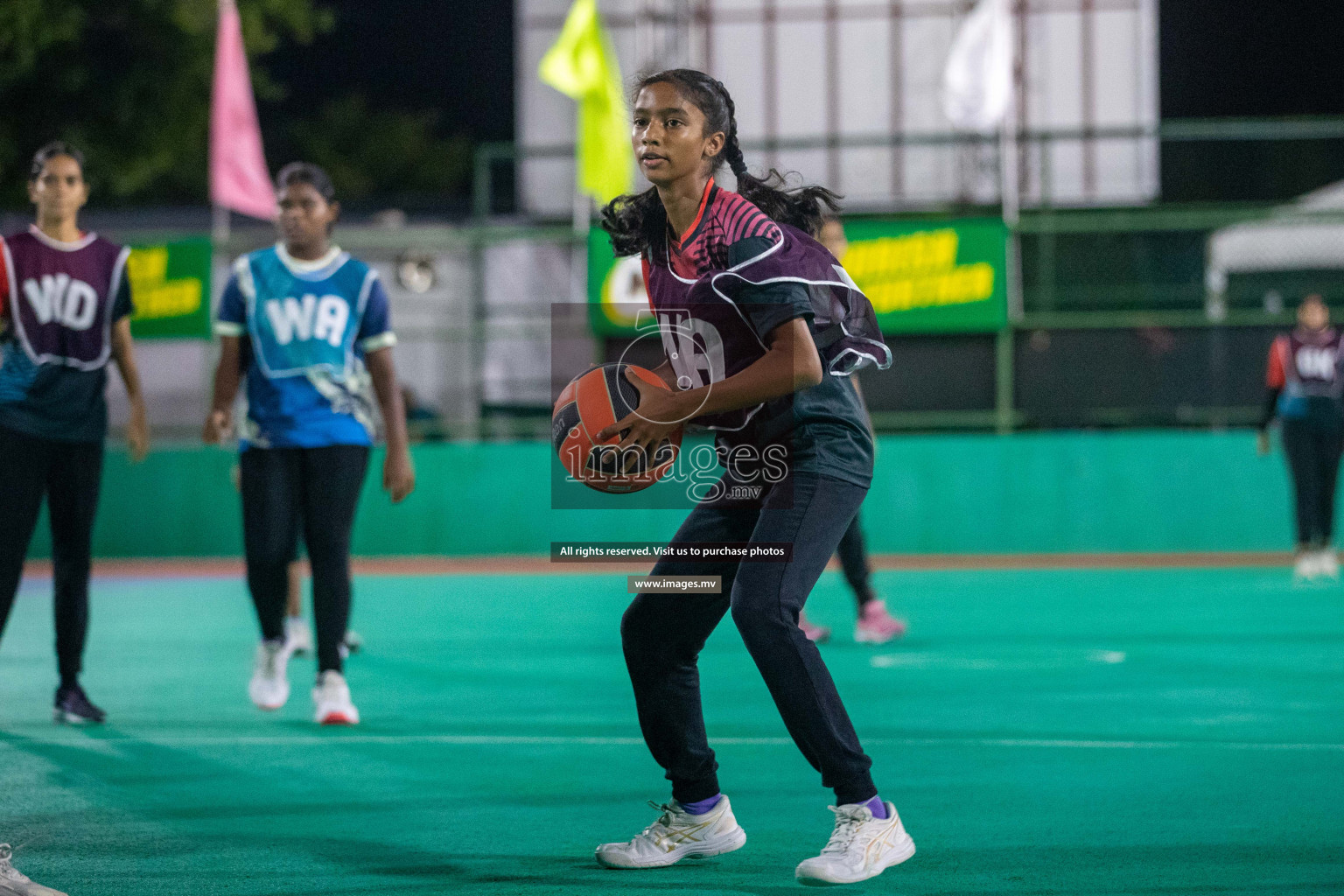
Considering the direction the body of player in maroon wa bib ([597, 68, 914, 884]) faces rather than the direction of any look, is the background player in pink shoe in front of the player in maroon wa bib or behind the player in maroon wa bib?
behind

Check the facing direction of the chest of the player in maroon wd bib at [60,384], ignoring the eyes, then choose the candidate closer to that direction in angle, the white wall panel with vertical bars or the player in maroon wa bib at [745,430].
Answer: the player in maroon wa bib

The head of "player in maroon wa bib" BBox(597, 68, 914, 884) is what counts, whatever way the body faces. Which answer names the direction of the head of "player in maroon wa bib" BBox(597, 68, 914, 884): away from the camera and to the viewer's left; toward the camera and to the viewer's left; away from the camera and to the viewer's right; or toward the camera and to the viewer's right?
toward the camera and to the viewer's left

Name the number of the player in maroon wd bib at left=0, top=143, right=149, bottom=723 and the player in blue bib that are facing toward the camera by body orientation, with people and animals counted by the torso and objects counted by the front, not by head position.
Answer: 2

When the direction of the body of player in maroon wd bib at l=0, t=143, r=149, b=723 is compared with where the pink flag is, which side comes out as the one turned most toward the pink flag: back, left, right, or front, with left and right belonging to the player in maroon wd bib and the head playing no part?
back

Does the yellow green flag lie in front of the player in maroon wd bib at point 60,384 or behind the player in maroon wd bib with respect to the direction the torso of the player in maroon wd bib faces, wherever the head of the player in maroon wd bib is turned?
behind
